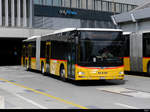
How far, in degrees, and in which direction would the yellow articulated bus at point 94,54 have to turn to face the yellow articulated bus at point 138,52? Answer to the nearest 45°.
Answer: approximately 90° to its left

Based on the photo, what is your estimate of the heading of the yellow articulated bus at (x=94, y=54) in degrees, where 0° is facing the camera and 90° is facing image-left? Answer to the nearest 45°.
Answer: approximately 315°
